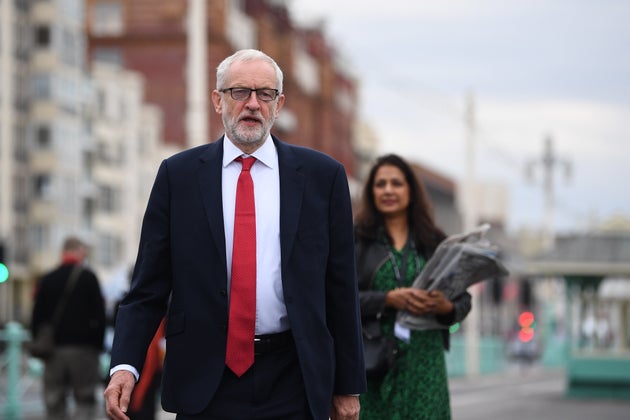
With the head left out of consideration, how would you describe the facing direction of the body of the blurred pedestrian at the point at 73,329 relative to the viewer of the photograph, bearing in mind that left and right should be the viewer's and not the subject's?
facing away from the viewer

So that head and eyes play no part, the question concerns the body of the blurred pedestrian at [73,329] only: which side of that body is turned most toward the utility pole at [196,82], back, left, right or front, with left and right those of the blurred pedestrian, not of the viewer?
front

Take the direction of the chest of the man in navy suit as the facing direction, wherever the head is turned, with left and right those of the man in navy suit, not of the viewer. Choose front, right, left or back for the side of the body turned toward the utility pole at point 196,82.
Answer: back

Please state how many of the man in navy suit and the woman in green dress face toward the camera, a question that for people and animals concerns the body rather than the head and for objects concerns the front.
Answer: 2

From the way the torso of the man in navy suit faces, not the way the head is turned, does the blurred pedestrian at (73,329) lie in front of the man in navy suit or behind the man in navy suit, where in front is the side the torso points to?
behind

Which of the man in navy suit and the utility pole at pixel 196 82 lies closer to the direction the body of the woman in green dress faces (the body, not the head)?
the man in navy suit

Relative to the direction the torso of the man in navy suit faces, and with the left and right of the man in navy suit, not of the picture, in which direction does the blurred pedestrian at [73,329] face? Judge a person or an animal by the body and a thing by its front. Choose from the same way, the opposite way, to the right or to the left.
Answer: the opposite way

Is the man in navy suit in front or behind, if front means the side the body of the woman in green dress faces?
in front
